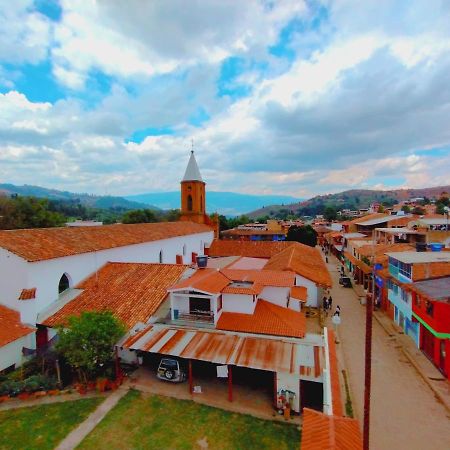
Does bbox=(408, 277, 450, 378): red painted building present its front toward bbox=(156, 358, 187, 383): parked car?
yes

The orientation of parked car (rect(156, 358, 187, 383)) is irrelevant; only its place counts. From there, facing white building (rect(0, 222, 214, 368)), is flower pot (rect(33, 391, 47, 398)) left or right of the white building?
left

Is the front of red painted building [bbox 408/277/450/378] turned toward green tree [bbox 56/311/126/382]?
yes

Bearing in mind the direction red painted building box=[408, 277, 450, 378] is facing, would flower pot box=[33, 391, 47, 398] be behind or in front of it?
in front

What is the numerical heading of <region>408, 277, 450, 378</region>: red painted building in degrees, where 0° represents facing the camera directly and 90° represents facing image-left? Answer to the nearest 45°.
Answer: approximately 45°

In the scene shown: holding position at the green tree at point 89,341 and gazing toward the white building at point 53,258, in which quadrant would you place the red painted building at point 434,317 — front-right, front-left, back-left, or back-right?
back-right

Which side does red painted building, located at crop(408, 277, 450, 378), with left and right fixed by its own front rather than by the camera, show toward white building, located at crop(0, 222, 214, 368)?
front

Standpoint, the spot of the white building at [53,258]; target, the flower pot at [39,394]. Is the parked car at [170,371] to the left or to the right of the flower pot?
left
